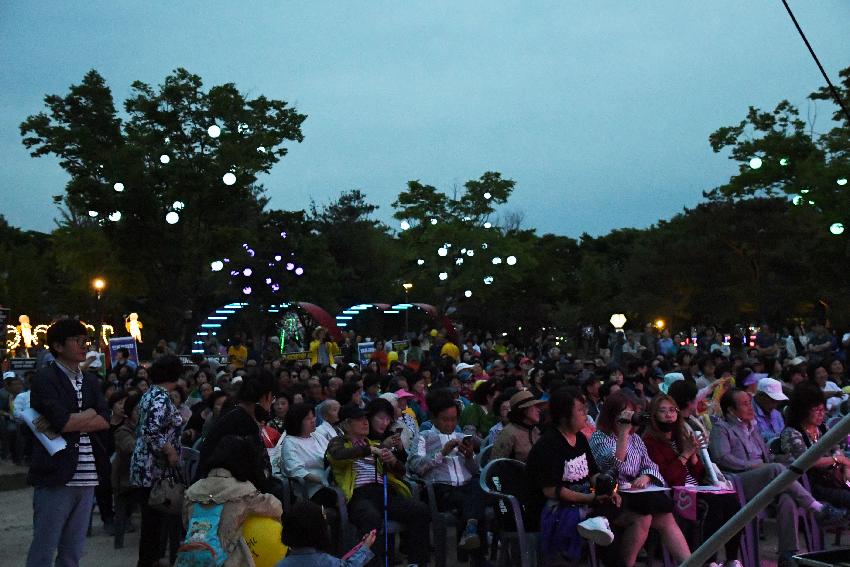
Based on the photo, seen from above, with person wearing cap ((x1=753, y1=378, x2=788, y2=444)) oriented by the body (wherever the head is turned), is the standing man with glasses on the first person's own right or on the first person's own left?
on the first person's own right

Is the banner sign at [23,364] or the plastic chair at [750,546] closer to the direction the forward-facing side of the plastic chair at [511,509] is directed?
the plastic chair

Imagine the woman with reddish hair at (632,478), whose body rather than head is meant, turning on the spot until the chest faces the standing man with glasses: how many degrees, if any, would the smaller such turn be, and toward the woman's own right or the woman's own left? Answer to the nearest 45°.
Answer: approximately 90° to the woman's own right

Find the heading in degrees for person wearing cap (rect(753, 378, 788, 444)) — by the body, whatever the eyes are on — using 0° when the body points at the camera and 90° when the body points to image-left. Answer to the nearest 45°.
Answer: approximately 315°

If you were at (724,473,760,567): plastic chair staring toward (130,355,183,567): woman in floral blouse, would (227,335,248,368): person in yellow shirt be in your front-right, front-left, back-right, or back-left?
front-right

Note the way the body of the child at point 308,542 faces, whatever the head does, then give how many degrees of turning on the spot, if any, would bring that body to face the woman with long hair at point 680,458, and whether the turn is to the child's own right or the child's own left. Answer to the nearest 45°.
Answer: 0° — they already face them

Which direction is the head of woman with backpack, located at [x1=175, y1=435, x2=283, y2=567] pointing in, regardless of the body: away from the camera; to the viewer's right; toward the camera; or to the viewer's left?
away from the camera

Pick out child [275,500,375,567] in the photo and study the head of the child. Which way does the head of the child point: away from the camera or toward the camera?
away from the camera

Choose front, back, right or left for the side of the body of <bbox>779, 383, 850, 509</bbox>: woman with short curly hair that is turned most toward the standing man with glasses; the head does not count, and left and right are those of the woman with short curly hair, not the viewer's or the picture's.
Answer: right

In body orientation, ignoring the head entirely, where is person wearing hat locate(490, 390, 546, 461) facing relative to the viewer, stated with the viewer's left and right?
facing the viewer and to the right of the viewer
